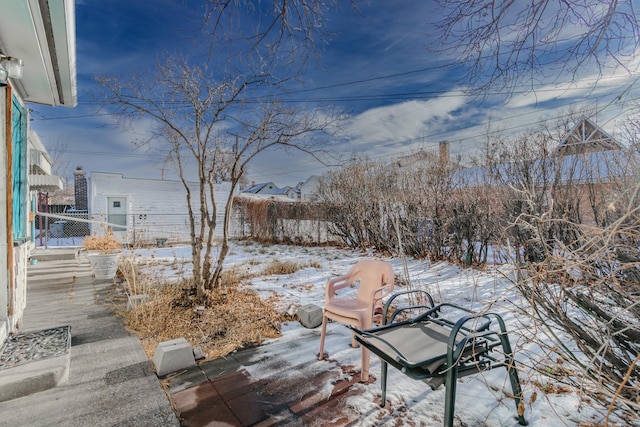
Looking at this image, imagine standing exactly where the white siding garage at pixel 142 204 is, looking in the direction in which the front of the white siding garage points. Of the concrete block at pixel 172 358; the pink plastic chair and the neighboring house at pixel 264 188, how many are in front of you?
2

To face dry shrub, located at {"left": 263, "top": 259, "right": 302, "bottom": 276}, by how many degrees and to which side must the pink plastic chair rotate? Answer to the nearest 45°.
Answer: approximately 90° to its right

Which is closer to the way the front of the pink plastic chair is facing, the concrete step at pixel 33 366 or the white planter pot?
the concrete step

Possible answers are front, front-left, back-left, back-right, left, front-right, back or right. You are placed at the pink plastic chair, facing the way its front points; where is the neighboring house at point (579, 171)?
back

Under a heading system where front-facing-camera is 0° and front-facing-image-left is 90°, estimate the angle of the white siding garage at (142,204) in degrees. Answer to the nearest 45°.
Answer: approximately 0°

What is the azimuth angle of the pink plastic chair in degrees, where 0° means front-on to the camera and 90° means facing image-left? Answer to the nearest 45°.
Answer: approximately 45°

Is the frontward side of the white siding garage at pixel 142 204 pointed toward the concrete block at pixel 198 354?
yes

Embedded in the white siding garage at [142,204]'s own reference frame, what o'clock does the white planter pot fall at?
The white planter pot is roughly at 12 o'clock from the white siding garage.
